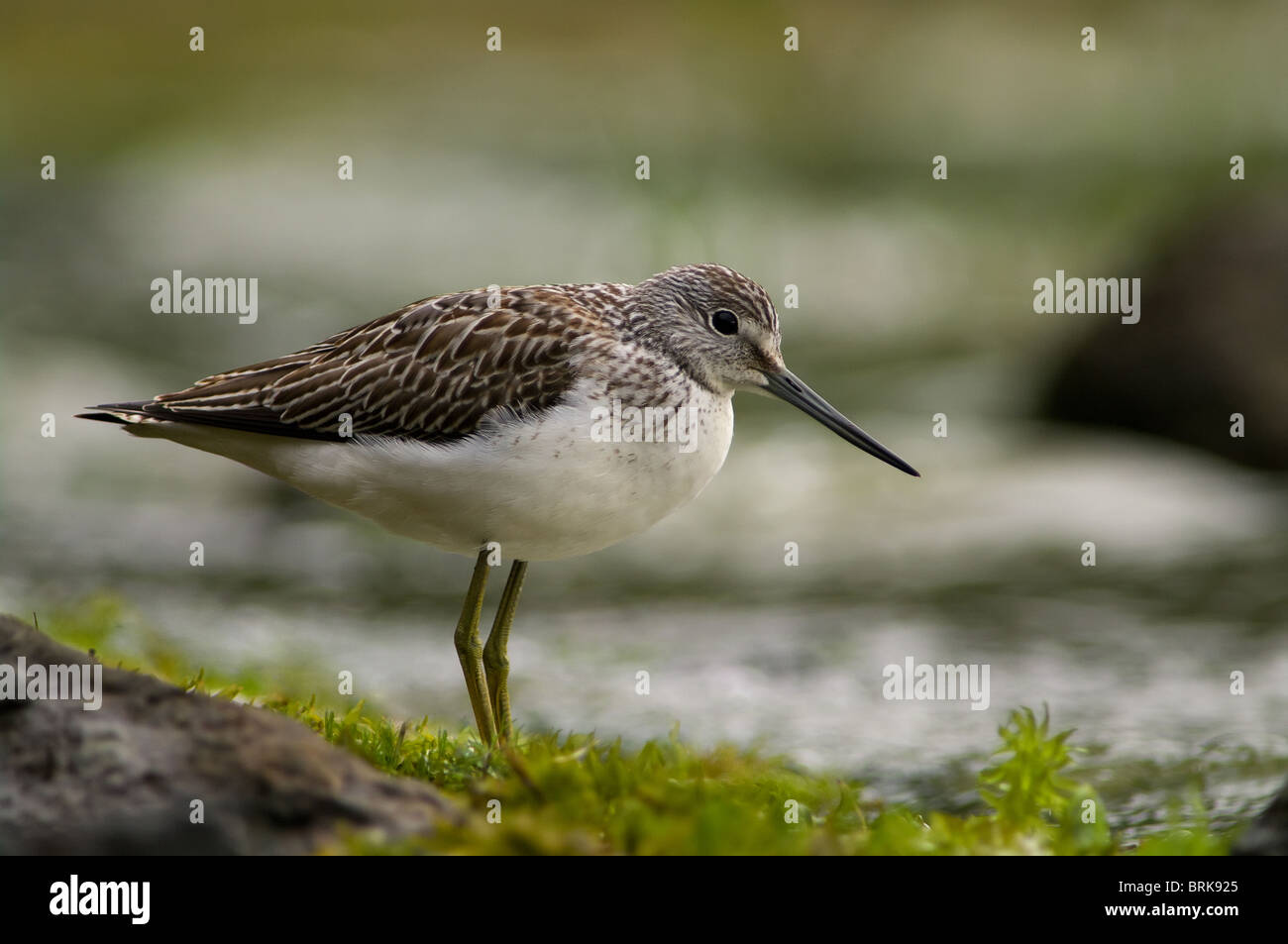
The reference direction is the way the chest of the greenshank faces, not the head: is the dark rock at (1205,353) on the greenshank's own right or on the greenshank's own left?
on the greenshank's own left

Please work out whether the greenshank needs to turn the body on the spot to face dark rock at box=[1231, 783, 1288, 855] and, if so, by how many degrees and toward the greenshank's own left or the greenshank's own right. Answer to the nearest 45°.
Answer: approximately 45° to the greenshank's own right

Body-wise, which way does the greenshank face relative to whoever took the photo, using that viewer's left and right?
facing to the right of the viewer

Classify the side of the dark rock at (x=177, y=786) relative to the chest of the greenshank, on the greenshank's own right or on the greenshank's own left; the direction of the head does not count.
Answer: on the greenshank's own right
